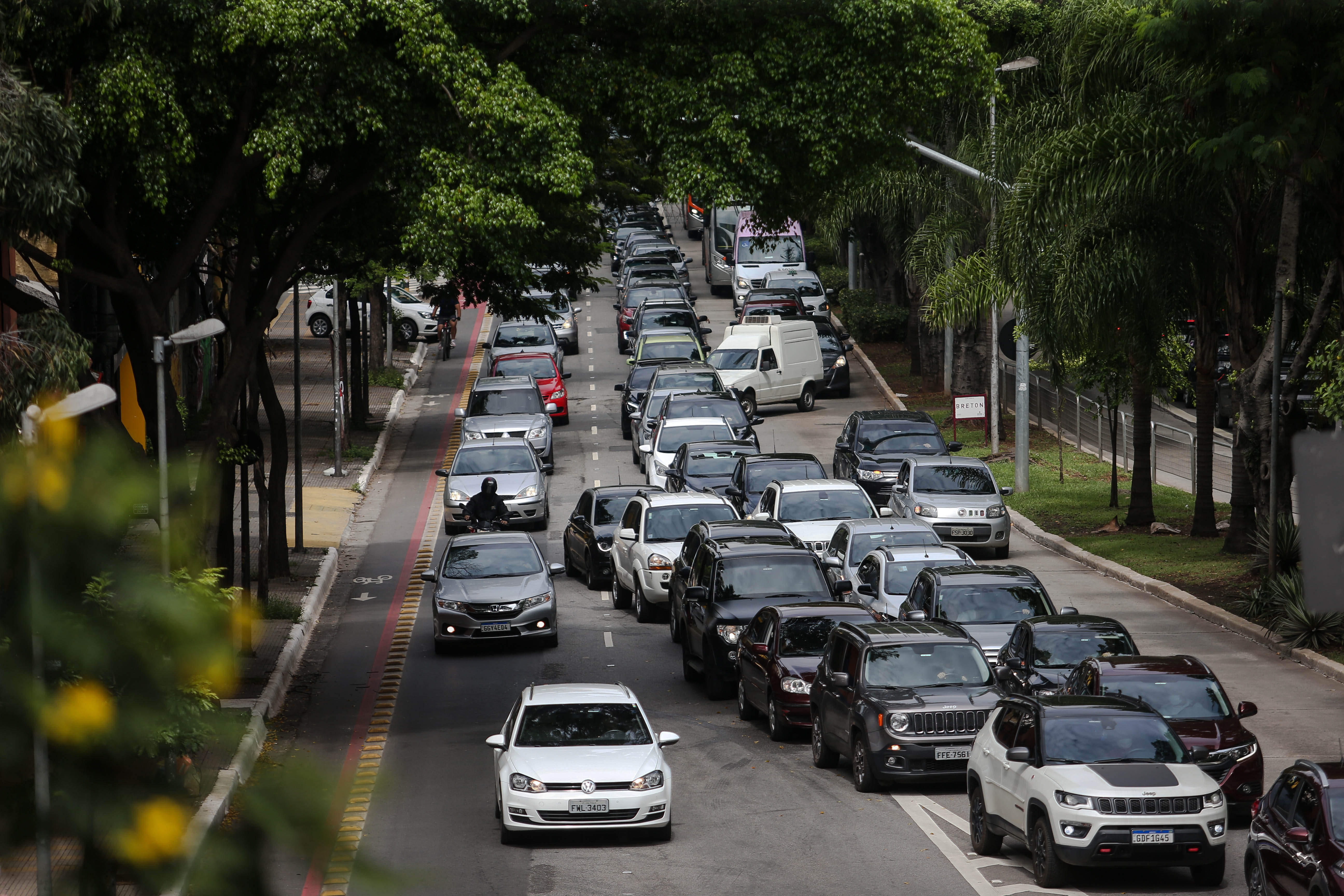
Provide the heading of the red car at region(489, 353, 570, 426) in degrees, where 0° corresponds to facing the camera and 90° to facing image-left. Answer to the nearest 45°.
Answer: approximately 0°

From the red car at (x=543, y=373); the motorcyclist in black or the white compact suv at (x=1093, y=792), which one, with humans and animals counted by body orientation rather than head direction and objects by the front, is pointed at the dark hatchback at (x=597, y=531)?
the red car

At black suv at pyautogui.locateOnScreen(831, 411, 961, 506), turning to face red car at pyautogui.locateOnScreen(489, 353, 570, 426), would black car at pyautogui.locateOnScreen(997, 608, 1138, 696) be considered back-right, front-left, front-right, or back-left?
back-left

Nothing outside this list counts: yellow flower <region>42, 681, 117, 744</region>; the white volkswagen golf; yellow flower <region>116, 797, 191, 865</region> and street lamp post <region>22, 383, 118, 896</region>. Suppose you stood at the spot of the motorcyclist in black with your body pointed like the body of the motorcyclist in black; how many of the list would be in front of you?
4

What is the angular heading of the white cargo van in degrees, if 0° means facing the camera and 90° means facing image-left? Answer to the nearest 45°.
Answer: approximately 45°

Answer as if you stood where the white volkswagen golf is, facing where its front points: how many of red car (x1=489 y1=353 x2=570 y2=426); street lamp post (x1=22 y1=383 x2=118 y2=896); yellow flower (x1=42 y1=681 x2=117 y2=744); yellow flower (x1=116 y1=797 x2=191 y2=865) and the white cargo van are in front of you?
3

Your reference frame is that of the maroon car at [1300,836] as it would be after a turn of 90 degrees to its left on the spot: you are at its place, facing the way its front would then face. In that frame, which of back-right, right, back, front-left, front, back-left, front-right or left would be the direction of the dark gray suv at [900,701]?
left

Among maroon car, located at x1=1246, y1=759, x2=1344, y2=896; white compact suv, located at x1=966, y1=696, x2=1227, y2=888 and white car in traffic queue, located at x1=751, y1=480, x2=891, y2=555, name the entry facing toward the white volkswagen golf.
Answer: the white car in traffic queue

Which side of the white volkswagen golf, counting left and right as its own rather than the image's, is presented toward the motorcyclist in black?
back

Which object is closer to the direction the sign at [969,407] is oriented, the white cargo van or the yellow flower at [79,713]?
the yellow flower

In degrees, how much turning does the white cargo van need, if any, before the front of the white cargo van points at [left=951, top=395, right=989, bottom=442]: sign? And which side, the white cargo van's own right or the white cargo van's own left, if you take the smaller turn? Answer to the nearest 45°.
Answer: approximately 90° to the white cargo van's own left

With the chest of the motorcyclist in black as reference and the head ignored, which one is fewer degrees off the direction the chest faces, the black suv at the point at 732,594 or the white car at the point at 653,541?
the black suv

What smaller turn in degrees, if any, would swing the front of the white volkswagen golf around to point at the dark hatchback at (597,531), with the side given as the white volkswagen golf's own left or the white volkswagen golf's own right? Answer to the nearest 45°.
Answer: approximately 180°
